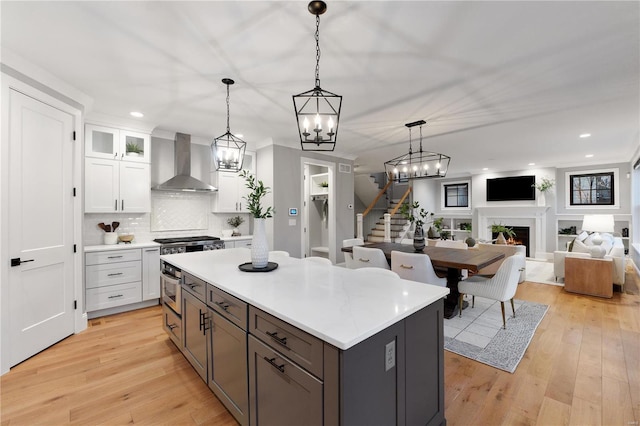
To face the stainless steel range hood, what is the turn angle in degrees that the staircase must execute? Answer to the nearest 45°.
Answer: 0° — it already faces it

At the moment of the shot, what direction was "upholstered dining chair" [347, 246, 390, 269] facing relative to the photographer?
facing away from the viewer and to the right of the viewer

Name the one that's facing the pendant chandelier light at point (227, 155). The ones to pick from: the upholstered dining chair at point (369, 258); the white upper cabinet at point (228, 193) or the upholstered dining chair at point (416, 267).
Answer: the white upper cabinet

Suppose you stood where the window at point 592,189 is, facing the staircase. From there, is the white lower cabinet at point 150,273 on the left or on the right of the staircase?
left

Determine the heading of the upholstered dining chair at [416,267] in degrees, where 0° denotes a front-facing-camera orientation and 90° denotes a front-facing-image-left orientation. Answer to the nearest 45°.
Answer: approximately 225°

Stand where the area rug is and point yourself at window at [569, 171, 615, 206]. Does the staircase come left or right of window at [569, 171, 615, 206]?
left

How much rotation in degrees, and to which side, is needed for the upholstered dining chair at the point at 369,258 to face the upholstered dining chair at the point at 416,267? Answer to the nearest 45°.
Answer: approximately 90° to its right

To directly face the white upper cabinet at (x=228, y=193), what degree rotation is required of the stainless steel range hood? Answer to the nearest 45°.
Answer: approximately 90° to its left

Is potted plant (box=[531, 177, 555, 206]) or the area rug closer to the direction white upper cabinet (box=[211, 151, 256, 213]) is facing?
the area rug

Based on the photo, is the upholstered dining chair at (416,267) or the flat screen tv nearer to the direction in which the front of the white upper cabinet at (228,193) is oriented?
the upholstered dining chair

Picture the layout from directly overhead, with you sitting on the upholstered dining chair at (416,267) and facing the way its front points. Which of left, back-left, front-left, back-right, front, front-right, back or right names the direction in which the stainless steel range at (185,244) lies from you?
back-left

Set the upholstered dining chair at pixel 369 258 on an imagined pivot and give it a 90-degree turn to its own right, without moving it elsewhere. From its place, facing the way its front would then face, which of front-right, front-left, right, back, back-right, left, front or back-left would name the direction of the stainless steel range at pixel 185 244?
back-right
